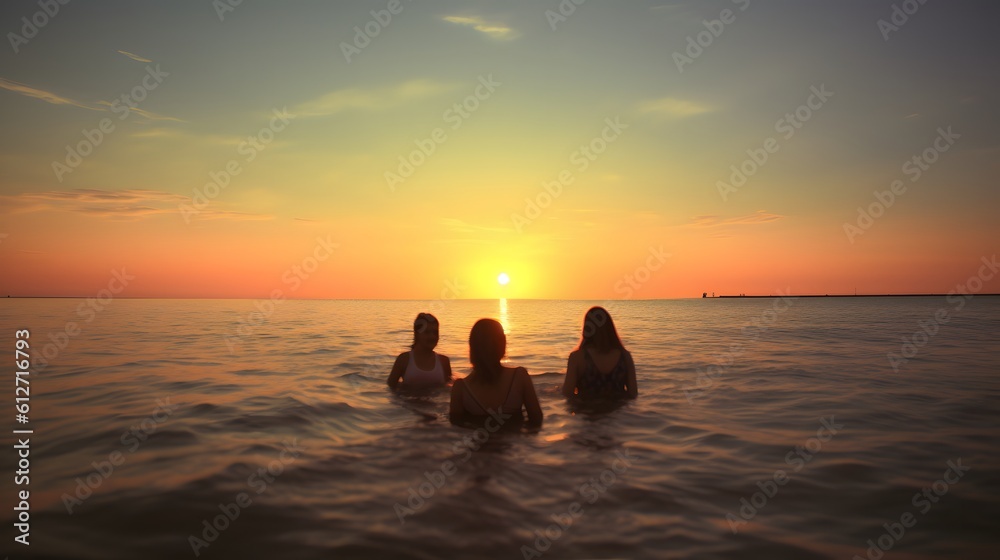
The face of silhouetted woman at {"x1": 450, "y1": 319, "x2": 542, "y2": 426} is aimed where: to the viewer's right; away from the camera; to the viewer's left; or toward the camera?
away from the camera
